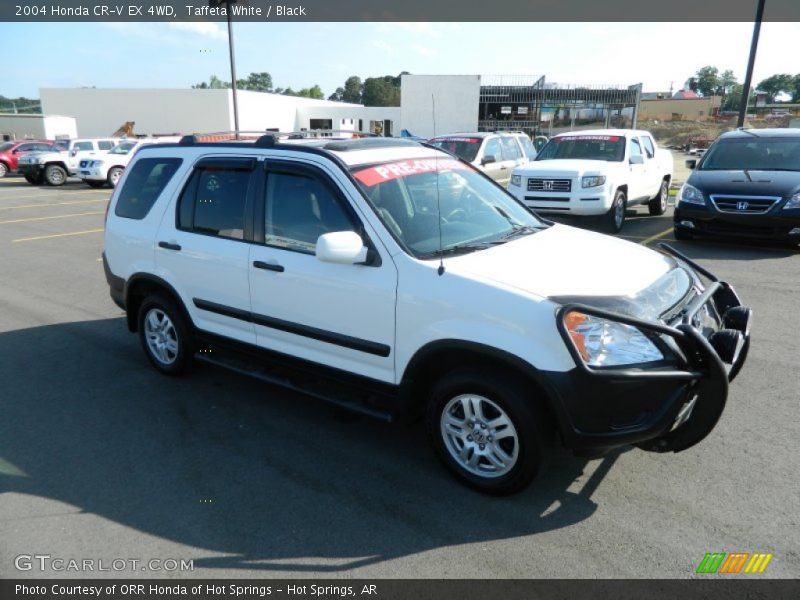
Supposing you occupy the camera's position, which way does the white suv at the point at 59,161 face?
facing the viewer and to the left of the viewer

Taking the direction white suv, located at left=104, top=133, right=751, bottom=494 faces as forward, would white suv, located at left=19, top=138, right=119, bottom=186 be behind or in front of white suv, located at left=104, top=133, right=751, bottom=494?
behind

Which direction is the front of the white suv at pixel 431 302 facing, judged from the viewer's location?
facing the viewer and to the right of the viewer

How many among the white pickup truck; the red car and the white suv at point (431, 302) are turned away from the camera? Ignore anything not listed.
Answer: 0

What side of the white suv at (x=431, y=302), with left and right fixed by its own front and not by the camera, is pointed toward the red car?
back

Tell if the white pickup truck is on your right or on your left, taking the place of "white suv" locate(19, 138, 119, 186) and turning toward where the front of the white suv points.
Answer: on your left

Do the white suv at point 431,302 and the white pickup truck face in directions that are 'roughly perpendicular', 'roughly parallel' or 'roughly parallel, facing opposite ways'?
roughly perpendicular

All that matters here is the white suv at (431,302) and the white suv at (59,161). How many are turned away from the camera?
0

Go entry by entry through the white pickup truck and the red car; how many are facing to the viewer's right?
0

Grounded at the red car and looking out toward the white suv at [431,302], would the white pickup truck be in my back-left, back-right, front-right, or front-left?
front-left

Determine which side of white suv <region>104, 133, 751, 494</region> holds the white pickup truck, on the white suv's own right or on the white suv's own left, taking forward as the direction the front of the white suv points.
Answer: on the white suv's own left

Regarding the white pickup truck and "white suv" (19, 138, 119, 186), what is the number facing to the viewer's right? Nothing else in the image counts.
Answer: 0

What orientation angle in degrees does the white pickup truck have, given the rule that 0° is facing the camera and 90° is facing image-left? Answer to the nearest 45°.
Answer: approximately 45°

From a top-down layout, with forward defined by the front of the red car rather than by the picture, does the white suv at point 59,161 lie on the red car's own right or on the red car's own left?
on the red car's own left
